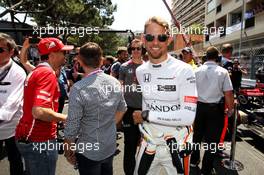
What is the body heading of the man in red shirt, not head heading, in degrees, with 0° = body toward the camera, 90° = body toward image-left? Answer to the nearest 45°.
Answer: approximately 270°
